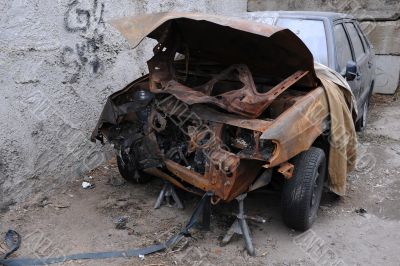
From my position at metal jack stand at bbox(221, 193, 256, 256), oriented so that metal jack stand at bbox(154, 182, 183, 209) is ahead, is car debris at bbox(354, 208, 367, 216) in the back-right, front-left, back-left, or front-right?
back-right

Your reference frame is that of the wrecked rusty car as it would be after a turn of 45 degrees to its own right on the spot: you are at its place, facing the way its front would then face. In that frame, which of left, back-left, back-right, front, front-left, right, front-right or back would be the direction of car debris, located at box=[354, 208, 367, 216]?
back

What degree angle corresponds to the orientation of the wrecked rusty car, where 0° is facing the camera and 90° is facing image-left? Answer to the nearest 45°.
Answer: approximately 45°

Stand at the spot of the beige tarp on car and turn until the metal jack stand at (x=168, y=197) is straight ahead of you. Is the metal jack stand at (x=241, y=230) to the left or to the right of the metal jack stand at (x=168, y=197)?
left

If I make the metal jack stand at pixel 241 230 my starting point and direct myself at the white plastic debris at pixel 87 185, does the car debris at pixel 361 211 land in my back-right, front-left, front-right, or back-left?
back-right
